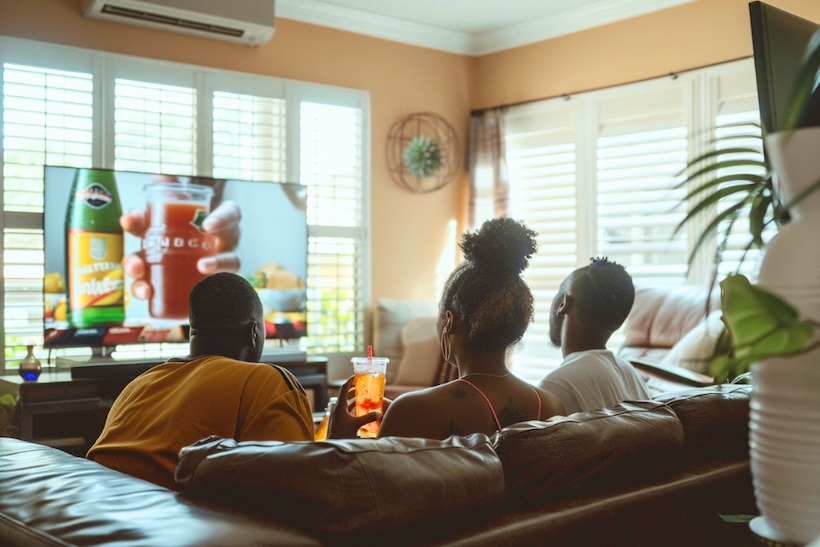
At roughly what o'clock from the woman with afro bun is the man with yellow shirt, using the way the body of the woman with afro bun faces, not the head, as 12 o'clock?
The man with yellow shirt is roughly at 10 o'clock from the woman with afro bun.

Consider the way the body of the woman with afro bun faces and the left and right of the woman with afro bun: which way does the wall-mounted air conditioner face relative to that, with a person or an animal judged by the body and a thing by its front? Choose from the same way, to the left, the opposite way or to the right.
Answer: the opposite way

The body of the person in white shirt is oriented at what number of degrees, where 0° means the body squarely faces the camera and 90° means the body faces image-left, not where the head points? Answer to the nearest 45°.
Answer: approximately 135°

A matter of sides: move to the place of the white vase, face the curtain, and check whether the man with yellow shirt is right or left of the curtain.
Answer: left

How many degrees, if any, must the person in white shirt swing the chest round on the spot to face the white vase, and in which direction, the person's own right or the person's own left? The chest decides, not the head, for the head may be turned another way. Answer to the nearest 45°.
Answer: approximately 135° to the person's own left

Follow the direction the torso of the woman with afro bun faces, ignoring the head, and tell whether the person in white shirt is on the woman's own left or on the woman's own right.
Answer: on the woman's own right

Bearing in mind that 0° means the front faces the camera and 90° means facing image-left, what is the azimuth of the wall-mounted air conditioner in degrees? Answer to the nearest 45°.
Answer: approximately 315°

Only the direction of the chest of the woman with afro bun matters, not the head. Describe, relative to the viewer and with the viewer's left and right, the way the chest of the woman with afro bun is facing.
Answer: facing away from the viewer and to the left of the viewer
